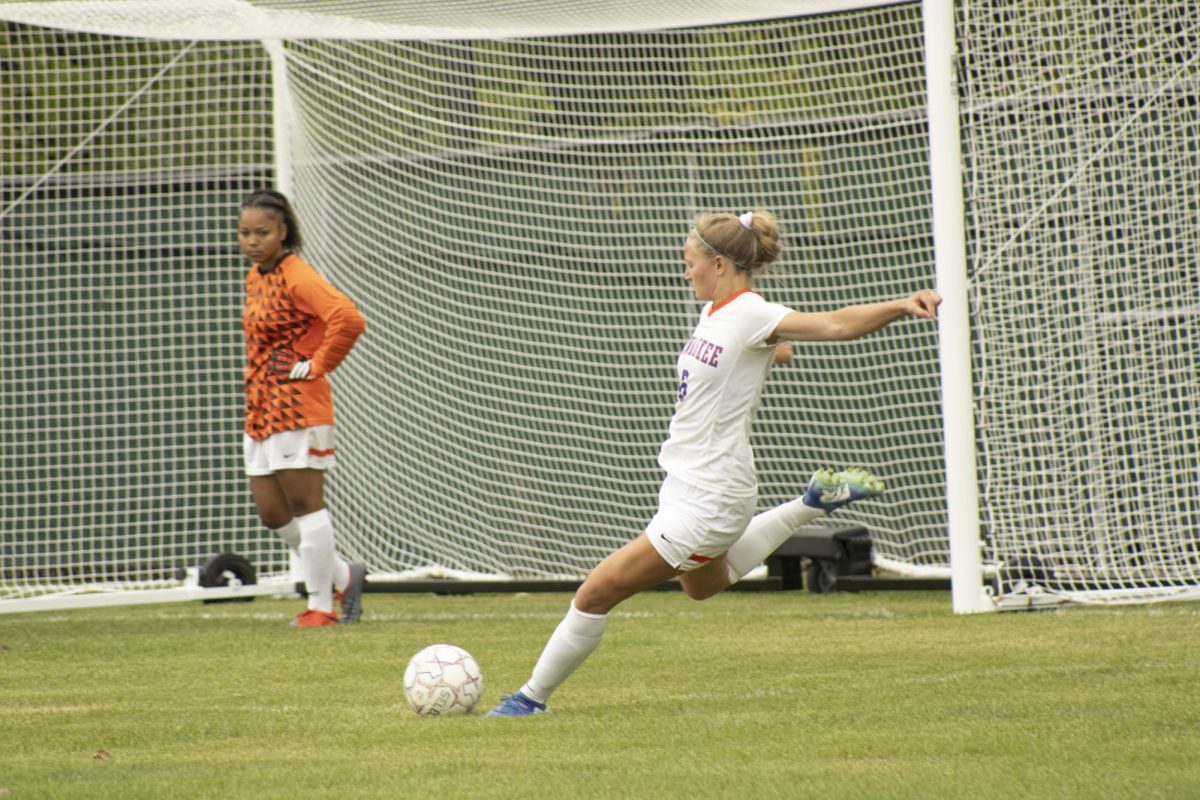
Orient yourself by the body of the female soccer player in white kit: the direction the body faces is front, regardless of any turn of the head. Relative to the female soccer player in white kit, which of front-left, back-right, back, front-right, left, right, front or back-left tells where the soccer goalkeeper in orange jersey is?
front-right

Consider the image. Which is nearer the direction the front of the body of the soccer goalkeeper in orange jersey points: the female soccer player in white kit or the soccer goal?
the female soccer player in white kit

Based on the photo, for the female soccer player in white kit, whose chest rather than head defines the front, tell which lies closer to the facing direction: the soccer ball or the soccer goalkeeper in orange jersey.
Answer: the soccer ball

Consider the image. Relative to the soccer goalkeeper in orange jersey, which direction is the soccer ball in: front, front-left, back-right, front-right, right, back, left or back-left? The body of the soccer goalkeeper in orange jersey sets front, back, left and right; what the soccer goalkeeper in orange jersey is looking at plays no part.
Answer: front-left

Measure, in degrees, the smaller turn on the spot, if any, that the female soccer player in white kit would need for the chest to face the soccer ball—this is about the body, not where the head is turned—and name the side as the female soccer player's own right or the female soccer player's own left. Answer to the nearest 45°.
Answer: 0° — they already face it

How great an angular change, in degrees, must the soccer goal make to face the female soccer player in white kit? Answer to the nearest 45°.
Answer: approximately 45° to its left

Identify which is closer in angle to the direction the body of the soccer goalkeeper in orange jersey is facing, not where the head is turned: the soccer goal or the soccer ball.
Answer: the soccer ball

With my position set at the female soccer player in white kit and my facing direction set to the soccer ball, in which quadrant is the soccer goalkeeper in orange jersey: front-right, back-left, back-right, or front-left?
front-right

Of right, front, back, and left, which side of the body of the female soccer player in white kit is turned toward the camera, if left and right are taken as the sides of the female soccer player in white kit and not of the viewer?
left

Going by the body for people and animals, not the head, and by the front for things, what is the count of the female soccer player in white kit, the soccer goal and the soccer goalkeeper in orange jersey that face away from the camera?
0

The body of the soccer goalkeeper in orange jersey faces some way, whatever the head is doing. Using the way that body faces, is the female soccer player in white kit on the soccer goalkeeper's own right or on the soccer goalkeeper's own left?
on the soccer goalkeeper's own left

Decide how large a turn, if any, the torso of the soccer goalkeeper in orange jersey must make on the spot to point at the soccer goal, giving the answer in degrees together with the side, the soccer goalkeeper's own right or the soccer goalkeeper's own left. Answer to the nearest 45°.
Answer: approximately 180°

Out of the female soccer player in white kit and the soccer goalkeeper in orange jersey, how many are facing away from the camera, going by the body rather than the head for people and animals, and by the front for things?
0

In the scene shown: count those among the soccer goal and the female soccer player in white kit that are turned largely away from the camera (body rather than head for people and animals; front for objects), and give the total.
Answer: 0

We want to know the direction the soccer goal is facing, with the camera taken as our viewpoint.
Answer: facing the viewer and to the left of the viewer

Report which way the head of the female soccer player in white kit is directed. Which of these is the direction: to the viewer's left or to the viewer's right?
to the viewer's left
